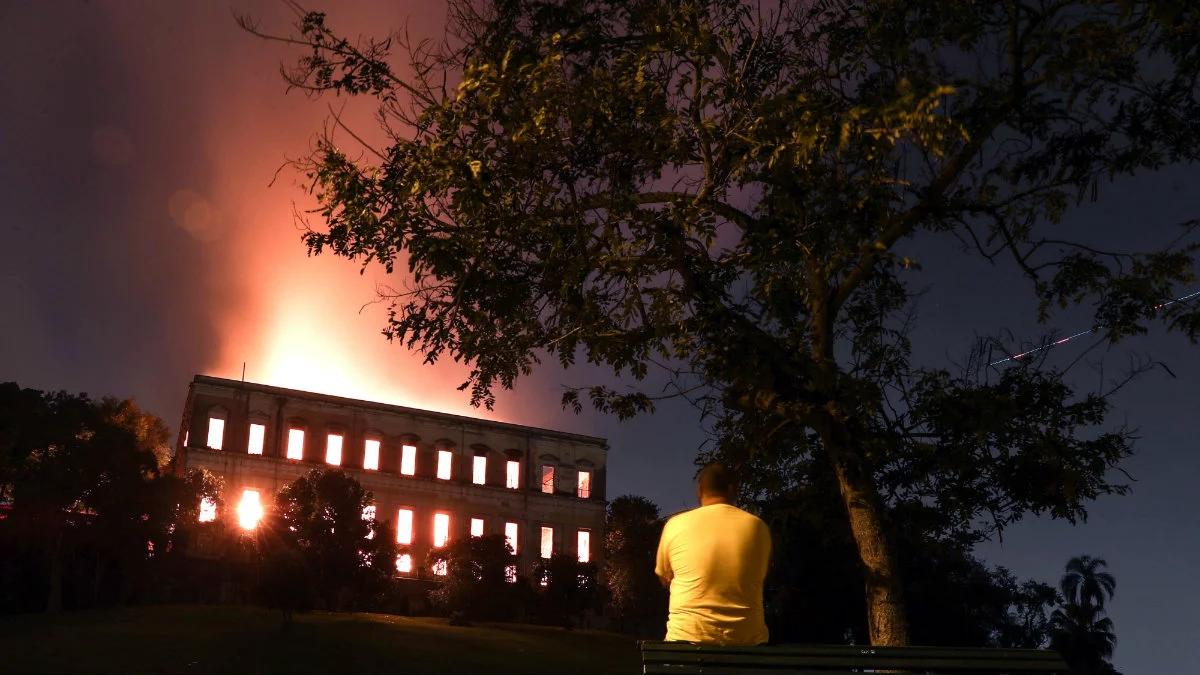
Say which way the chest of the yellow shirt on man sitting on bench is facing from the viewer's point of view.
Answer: away from the camera

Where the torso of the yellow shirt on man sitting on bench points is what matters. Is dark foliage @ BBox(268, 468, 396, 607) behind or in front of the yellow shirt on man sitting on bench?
in front

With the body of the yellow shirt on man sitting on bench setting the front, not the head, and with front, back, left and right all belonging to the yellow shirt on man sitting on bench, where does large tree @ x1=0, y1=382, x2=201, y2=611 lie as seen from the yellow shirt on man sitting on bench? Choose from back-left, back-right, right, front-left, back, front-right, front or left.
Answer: front-left
